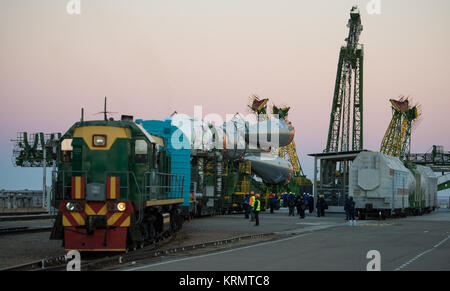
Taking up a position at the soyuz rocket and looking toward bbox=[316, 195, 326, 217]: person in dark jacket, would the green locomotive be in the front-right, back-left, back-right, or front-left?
back-right

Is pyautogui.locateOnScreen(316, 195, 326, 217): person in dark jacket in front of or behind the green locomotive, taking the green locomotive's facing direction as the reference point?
behind

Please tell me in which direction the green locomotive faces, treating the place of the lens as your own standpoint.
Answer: facing the viewer and to the left of the viewer

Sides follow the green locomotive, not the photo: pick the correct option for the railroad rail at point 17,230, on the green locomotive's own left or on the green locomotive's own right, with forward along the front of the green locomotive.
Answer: on the green locomotive's own right

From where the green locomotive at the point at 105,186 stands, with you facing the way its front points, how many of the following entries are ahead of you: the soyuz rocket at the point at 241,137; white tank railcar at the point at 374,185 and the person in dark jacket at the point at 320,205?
0
